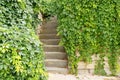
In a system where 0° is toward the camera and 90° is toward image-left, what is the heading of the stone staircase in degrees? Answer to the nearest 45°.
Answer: approximately 0°
